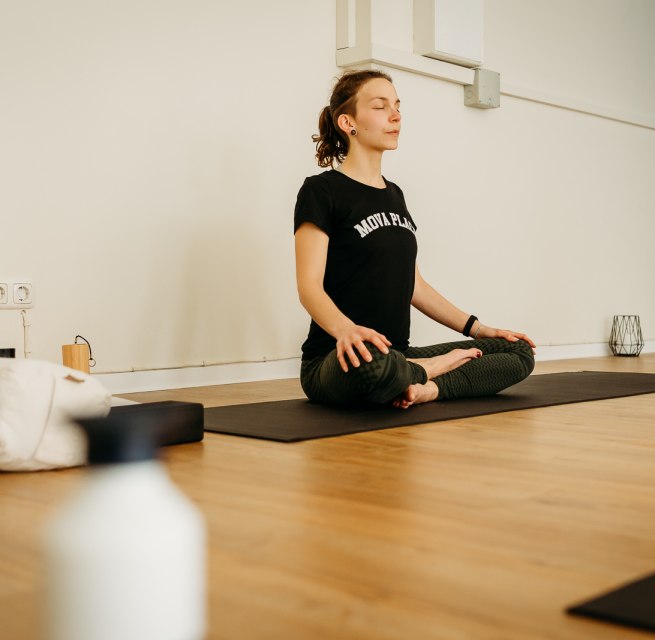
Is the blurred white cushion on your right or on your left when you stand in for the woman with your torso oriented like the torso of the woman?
on your right

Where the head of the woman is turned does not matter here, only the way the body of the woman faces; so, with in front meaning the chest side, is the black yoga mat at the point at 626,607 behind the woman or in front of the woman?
in front

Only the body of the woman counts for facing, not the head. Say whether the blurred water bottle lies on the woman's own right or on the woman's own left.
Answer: on the woman's own right

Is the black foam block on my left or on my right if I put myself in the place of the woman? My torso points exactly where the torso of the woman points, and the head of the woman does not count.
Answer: on my right
